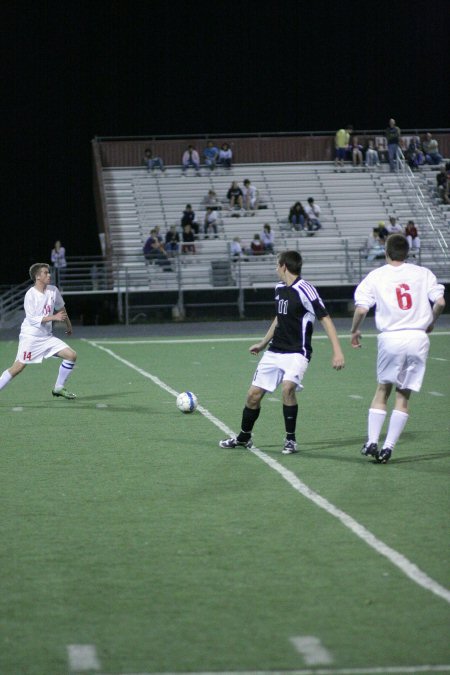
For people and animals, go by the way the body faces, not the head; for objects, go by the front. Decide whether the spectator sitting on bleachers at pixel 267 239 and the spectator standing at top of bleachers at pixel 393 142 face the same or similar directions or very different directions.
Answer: same or similar directions

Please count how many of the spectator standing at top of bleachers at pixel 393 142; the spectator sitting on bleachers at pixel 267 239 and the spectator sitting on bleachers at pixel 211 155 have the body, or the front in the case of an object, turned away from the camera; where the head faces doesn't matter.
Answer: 0

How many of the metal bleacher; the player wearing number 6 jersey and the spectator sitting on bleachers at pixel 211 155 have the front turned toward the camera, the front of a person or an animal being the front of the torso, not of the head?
2

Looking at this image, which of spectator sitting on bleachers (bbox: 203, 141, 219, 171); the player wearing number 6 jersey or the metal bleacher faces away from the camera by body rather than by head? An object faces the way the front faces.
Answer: the player wearing number 6 jersey

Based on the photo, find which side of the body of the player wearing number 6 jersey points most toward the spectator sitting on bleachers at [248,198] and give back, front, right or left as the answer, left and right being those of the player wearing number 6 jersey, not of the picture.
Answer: front

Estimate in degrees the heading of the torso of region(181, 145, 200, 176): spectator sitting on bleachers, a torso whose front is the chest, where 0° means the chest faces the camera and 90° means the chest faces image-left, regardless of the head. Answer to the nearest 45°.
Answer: approximately 0°

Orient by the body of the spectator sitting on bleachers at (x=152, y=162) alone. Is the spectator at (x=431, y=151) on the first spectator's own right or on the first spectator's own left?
on the first spectator's own left

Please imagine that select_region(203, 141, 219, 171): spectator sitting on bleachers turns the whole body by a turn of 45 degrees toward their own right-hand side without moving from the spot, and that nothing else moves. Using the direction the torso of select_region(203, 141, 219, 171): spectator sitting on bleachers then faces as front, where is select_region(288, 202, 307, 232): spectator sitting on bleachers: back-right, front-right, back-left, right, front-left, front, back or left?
left

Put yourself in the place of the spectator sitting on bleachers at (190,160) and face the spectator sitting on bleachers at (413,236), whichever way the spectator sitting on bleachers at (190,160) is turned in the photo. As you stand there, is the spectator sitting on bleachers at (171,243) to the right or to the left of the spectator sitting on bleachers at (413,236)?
right

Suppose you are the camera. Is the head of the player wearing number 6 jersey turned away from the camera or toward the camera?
away from the camera

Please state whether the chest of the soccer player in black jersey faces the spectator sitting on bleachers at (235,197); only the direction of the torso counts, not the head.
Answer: no

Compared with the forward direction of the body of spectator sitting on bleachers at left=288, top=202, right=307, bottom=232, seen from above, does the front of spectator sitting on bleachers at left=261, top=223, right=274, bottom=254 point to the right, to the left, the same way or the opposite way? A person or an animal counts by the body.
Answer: the same way

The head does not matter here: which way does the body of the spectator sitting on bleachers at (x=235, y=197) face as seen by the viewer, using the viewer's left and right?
facing the viewer

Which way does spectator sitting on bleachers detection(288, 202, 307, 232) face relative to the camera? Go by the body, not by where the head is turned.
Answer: toward the camera

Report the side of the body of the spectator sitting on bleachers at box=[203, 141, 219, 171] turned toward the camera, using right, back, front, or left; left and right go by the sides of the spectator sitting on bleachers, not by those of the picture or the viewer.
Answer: front

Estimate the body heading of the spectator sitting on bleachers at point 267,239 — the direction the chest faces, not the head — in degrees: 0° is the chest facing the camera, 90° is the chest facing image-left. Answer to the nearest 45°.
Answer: approximately 0°

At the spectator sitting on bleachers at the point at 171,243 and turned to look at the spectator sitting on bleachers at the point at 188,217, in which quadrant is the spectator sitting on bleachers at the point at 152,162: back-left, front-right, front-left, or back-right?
front-left

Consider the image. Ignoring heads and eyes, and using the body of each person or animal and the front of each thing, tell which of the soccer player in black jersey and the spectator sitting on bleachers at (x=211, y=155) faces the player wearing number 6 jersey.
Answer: the spectator sitting on bleachers

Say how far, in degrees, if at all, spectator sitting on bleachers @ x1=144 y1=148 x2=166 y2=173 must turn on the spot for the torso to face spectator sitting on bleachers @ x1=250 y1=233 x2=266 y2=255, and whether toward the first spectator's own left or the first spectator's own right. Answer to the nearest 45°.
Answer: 0° — they already face them

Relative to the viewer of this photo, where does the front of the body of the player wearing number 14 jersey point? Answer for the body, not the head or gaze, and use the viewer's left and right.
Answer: facing the viewer and to the right of the viewer

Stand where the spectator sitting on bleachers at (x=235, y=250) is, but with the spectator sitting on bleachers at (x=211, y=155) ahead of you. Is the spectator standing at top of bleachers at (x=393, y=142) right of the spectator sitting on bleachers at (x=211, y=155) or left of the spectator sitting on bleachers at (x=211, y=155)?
right
